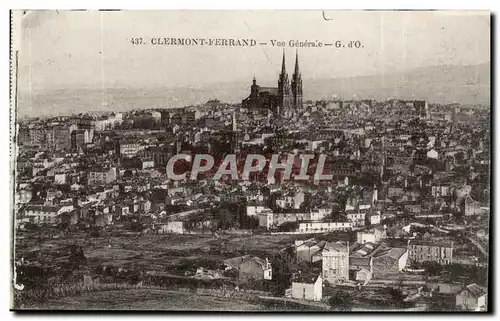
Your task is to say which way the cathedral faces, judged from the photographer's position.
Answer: facing the viewer and to the right of the viewer

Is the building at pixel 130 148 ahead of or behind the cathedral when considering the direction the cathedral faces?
behind
